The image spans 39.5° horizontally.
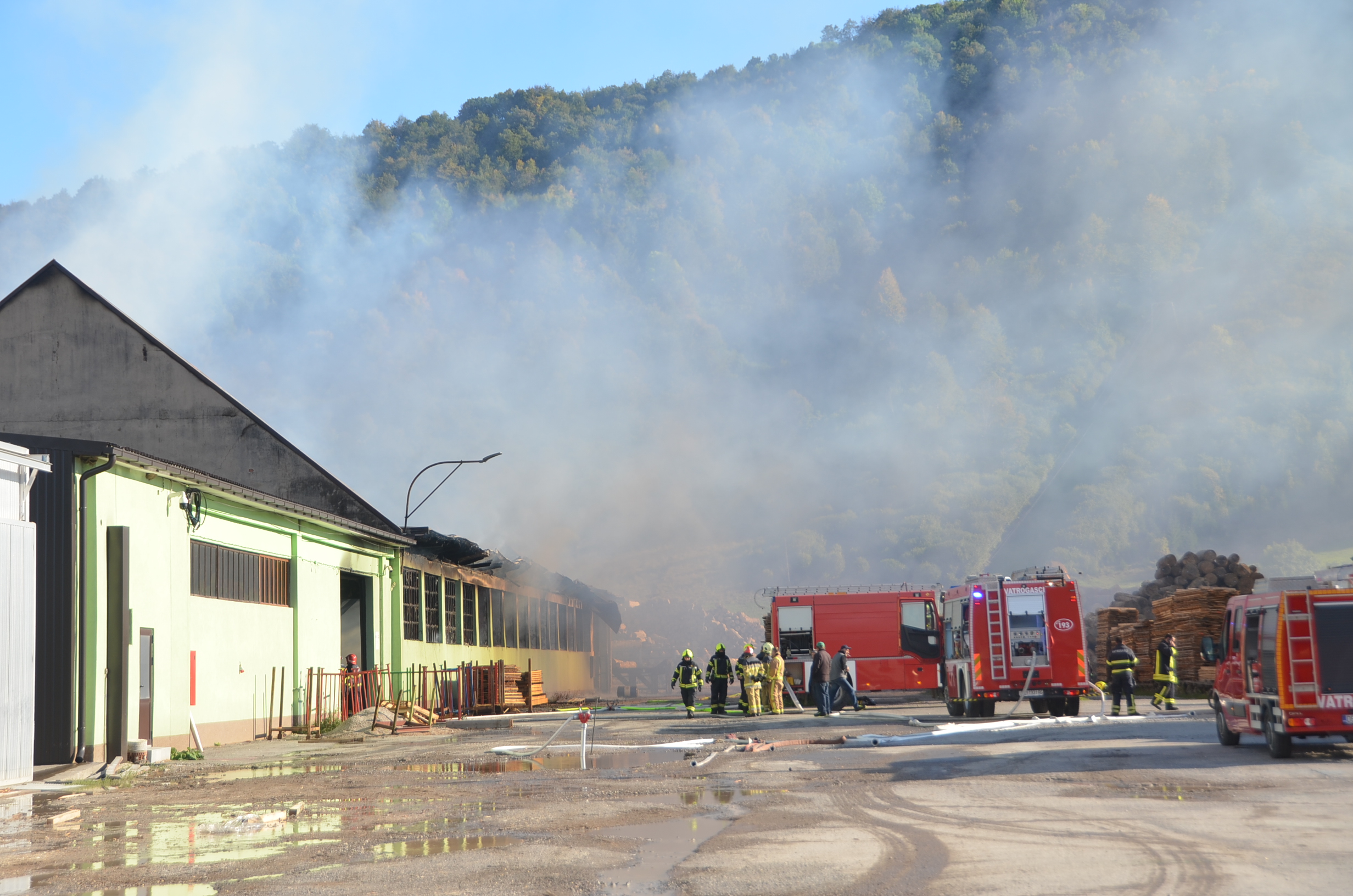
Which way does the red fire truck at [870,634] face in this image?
to the viewer's right

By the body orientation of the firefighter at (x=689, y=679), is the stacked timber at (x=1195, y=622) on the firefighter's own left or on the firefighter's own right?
on the firefighter's own left

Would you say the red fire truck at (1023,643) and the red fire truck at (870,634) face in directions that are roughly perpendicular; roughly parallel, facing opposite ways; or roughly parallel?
roughly perpendicular

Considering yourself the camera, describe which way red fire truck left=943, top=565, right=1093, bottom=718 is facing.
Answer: facing away from the viewer

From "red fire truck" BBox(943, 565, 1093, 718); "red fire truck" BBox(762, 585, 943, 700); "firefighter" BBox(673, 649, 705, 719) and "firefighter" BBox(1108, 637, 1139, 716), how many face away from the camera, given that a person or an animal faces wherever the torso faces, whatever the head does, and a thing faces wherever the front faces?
2

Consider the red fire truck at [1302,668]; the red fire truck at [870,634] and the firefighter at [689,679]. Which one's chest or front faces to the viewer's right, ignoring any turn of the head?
the red fire truck at [870,634]

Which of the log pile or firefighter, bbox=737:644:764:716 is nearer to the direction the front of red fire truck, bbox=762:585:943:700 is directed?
the log pile

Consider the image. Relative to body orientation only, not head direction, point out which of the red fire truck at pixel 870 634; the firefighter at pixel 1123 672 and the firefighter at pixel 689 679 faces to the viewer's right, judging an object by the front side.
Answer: the red fire truck

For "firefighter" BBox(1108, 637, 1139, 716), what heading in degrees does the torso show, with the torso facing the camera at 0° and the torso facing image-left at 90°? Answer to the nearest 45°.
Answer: approximately 180°

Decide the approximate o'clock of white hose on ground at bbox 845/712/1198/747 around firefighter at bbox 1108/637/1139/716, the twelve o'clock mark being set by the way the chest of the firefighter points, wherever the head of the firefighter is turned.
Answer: The white hose on ground is roughly at 7 o'clock from the firefighter.
